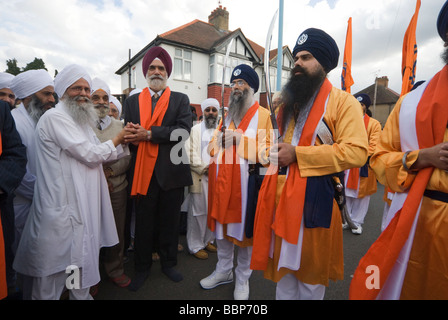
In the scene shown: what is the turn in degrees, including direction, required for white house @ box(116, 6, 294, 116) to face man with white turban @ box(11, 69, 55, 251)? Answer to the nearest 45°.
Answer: approximately 45° to its right

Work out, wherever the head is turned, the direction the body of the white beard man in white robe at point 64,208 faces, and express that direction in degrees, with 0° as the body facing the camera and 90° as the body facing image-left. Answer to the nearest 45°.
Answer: approximately 315°

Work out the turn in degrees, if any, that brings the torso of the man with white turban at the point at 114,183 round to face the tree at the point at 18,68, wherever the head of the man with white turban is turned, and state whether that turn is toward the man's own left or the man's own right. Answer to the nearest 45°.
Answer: approximately 180°

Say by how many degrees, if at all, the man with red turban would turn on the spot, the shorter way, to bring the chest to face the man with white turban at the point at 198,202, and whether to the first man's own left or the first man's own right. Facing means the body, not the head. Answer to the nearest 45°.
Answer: approximately 135° to the first man's own left

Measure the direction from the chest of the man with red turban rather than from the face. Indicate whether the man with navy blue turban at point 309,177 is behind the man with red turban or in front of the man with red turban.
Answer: in front

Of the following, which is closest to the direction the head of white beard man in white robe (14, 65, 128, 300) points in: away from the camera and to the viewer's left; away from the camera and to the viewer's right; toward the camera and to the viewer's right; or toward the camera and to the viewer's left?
toward the camera and to the viewer's right

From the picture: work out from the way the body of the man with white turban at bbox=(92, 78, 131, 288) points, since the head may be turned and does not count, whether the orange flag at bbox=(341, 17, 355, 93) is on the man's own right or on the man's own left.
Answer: on the man's own left

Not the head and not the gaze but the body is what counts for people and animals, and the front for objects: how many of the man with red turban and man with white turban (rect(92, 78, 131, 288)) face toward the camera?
2

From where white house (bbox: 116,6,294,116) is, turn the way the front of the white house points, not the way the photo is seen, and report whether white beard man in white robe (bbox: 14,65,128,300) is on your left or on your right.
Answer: on your right

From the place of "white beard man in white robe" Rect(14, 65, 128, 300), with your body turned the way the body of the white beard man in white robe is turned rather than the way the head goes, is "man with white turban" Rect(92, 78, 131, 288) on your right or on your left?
on your left

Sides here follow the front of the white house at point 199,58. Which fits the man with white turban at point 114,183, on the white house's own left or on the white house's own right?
on the white house's own right
